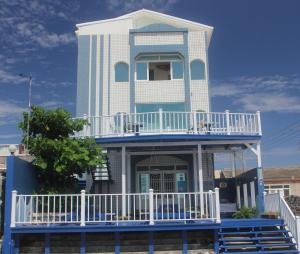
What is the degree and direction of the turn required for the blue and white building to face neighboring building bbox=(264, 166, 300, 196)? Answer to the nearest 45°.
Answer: approximately 135° to its left

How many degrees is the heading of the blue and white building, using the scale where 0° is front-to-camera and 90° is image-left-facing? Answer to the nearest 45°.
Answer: approximately 0°
